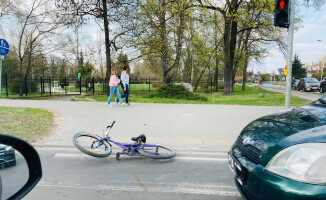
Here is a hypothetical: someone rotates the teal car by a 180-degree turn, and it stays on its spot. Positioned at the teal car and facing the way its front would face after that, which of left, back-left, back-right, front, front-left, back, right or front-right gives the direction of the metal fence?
left

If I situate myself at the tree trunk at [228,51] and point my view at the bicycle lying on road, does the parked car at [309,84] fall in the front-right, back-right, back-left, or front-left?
back-left

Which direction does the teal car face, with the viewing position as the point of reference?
facing the viewer and to the left of the viewer

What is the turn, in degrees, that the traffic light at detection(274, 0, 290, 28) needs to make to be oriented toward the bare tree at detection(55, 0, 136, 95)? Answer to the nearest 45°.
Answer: approximately 135° to its right

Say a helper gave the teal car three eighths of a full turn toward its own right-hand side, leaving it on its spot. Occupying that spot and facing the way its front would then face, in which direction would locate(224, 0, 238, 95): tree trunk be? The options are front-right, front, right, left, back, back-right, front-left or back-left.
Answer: front

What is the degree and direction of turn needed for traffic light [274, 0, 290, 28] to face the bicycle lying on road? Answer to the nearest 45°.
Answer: approximately 45° to its right

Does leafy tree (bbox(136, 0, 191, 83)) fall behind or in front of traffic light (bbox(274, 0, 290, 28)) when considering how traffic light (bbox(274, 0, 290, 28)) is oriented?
behind

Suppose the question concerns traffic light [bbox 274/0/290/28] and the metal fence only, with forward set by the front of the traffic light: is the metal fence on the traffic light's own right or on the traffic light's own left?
on the traffic light's own right

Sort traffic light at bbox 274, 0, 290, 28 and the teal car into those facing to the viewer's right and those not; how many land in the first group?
0

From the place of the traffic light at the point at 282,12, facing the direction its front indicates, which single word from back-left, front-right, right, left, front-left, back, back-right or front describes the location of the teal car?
front

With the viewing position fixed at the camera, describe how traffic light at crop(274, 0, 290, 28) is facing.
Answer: facing the viewer

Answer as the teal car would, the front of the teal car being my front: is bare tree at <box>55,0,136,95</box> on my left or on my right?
on my right

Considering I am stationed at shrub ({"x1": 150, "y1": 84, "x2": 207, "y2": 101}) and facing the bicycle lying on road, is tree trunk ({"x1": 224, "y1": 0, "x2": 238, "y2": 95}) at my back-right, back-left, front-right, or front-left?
back-left

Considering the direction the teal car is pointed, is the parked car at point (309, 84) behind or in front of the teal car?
behind

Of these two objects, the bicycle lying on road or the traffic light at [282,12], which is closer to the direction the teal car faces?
the bicycle lying on road
